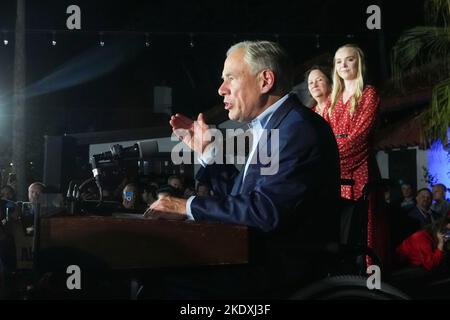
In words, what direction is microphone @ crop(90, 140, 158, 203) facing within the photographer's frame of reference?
facing to the right of the viewer

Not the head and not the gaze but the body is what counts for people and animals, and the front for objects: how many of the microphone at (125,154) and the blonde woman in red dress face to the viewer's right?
1

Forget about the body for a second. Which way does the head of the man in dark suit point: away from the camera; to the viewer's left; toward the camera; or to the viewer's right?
to the viewer's left

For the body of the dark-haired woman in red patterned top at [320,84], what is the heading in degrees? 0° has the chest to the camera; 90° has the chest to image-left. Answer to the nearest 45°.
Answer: approximately 45°

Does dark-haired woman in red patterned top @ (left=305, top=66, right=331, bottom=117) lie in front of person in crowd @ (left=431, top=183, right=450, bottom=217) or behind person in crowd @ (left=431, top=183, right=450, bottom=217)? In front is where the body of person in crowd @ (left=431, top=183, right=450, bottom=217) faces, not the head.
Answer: in front

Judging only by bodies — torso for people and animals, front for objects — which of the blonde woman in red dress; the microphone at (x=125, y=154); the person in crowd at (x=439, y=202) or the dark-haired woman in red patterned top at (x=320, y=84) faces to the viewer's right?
the microphone

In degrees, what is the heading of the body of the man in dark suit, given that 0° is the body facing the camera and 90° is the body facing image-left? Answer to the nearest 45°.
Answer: approximately 90°

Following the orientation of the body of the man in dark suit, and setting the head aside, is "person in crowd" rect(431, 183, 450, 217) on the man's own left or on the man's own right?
on the man's own right
